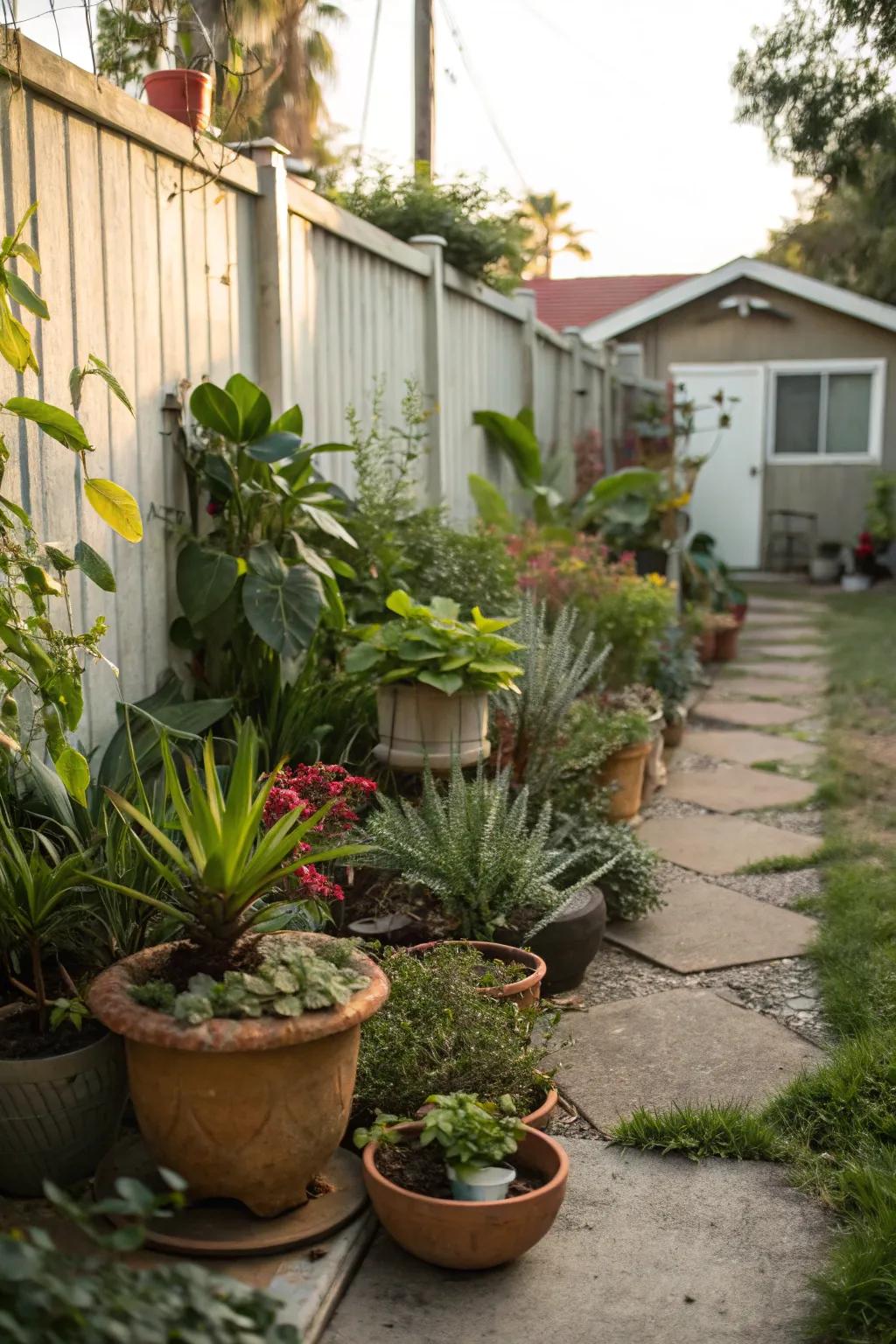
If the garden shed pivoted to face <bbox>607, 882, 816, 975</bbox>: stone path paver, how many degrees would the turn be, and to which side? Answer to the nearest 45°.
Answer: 0° — it already faces it

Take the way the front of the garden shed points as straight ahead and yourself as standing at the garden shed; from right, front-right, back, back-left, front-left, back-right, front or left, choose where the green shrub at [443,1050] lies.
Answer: front

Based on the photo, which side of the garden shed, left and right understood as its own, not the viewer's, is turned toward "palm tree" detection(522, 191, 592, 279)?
back

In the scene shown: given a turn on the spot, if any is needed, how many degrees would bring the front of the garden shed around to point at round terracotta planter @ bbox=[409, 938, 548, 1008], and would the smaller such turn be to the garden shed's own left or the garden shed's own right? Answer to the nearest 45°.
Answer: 0° — it already faces it

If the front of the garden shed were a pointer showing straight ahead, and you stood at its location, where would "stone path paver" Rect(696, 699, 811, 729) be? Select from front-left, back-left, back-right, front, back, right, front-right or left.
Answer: front

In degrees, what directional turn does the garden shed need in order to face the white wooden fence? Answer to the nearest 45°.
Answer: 0° — it already faces it

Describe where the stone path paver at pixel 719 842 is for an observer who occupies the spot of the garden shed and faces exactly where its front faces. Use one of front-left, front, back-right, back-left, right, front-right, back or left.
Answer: front

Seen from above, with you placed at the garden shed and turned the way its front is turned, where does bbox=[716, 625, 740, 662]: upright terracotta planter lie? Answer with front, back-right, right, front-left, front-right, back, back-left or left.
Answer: front

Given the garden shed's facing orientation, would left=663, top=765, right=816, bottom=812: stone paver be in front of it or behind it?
in front

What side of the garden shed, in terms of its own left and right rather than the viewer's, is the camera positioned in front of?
front

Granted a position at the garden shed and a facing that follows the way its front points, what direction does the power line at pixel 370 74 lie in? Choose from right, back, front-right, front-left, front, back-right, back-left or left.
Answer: front-right

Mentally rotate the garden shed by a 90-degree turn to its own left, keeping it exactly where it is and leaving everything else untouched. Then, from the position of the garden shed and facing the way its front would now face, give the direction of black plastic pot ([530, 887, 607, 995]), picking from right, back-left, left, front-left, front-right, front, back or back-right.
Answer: right

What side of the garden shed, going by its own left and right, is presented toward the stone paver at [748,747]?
front

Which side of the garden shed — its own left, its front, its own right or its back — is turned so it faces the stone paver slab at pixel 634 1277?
front

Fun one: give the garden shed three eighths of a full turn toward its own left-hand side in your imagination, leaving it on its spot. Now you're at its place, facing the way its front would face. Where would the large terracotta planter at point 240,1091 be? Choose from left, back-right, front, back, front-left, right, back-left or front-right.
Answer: back-right

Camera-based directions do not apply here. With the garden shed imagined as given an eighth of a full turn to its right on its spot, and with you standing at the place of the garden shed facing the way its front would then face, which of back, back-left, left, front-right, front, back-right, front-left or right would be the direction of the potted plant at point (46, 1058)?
front-left
